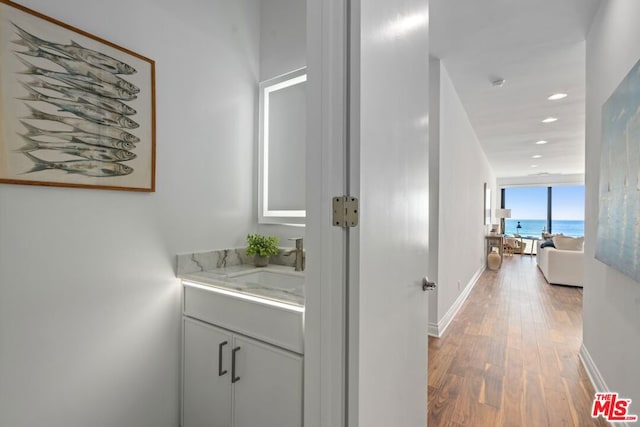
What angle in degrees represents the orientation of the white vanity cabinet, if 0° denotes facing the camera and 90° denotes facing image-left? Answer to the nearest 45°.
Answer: approximately 45°

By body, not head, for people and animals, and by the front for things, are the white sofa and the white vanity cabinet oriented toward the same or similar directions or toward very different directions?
very different directions

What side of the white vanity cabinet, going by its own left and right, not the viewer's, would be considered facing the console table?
back
